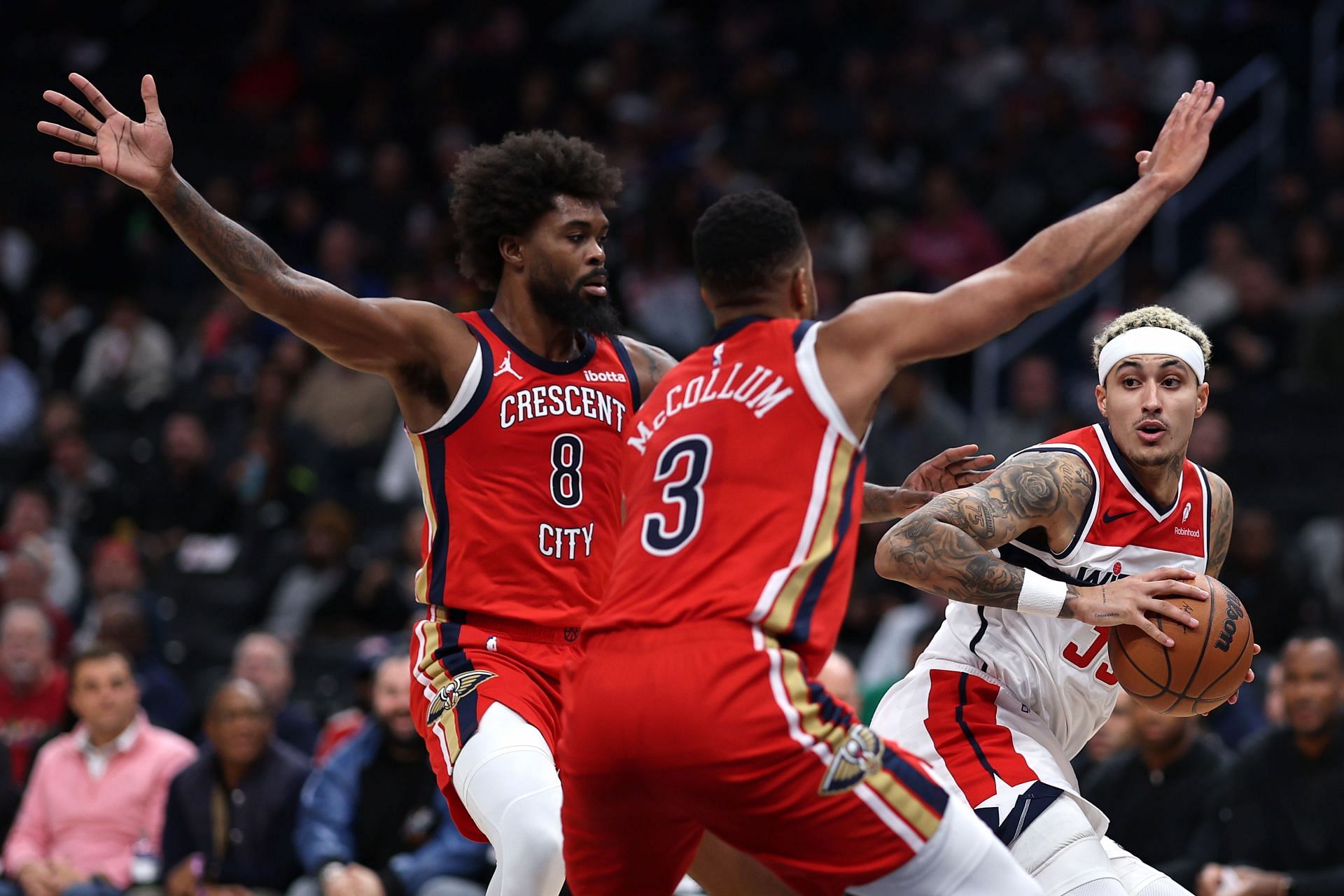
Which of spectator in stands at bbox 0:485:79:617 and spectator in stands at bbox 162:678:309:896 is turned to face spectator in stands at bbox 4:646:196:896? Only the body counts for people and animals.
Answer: spectator in stands at bbox 0:485:79:617

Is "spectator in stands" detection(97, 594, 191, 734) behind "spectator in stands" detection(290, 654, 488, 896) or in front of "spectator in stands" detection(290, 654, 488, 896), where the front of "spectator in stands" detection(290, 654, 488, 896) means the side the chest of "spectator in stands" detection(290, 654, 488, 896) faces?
behind

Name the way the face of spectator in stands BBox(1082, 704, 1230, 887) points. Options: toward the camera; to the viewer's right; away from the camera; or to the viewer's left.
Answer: toward the camera

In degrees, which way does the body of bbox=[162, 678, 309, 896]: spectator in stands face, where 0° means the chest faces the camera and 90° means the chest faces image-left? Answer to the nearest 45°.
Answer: approximately 0°

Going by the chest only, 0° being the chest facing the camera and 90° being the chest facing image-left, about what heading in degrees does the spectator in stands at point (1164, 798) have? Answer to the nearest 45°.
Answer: approximately 0°

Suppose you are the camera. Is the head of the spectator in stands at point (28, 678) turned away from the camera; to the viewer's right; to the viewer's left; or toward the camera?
toward the camera

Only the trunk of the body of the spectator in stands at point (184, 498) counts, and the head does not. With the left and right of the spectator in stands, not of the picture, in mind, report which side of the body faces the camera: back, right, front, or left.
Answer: front

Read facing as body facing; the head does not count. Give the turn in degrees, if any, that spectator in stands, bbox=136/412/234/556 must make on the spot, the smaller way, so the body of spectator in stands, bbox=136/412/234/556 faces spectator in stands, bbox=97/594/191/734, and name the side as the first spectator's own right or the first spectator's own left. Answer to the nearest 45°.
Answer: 0° — they already face them

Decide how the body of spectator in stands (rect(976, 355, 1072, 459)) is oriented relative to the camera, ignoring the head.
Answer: toward the camera

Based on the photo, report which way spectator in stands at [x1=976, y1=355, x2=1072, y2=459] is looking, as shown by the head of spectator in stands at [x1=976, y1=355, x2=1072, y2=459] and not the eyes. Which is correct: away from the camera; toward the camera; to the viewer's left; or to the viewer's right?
toward the camera

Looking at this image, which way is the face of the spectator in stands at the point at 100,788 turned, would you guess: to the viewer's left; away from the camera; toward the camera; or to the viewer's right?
toward the camera

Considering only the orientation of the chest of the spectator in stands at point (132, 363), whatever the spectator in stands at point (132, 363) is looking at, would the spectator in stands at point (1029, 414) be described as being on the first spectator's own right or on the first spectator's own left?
on the first spectator's own left

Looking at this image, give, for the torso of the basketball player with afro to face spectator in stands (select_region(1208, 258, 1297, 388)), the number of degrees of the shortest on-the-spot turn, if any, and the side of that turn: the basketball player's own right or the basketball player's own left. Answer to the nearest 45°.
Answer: approximately 90° to the basketball player's own left

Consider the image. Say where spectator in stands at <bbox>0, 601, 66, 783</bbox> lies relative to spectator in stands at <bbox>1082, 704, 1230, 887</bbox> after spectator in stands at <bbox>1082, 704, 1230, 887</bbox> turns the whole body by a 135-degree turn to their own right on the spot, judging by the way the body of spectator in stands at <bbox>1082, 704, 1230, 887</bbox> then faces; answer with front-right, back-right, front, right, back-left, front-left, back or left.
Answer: front-left

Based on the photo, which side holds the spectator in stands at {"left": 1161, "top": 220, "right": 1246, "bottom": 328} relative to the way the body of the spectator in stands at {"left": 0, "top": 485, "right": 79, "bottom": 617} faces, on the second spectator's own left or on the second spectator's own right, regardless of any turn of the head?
on the second spectator's own left

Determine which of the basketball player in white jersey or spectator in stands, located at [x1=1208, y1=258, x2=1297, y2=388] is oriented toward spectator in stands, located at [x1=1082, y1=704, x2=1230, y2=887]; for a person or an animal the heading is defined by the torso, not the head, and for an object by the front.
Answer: spectator in stands, located at [x1=1208, y1=258, x2=1297, y2=388]
